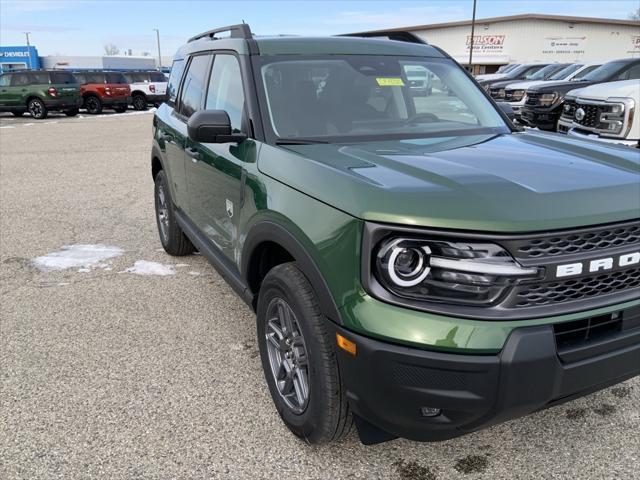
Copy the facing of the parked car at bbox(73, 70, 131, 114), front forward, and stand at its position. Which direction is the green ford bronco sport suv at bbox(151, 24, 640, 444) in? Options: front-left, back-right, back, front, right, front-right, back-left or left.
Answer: back-left

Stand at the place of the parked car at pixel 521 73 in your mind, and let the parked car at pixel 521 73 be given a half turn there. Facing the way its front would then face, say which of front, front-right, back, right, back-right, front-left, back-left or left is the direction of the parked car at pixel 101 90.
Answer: back-left

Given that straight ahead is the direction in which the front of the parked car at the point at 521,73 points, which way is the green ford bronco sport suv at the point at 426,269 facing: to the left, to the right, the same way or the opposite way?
to the left

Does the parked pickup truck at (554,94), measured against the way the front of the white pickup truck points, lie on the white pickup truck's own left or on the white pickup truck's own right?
on the white pickup truck's own right

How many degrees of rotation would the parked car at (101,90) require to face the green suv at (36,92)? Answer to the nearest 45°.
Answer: approximately 90° to its left

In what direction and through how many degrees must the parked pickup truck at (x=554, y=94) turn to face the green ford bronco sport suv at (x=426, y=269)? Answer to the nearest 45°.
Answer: approximately 45° to its left

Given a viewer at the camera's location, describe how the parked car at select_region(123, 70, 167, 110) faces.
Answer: facing away from the viewer and to the left of the viewer

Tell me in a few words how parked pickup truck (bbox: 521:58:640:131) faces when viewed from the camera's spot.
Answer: facing the viewer and to the left of the viewer

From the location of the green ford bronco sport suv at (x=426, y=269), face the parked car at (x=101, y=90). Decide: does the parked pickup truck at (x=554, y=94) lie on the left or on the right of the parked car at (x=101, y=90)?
right

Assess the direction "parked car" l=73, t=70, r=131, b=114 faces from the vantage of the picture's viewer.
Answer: facing away from the viewer and to the left of the viewer

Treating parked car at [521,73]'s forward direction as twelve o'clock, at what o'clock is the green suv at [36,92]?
The green suv is roughly at 1 o'clock from the parked car.

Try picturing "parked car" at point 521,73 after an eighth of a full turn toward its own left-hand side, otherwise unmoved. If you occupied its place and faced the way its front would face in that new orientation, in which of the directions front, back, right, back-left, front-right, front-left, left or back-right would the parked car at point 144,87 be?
right
